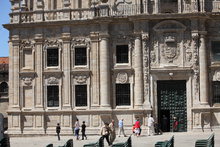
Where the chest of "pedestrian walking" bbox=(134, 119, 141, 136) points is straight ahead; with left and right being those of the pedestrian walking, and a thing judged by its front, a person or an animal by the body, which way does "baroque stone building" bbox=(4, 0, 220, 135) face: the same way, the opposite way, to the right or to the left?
the opposite way

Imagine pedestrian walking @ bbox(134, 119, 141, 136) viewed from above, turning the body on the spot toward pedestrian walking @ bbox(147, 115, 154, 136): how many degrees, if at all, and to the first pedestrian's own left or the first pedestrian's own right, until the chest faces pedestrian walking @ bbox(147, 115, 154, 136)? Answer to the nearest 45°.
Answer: approximately 45° to the first pedestrian's own right

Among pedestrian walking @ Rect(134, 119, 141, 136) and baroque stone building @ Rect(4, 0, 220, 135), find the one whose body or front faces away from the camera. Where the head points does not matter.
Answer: the pedestrian walking

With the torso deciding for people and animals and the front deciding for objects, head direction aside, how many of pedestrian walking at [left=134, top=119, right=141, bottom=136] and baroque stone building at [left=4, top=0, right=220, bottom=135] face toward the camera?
1

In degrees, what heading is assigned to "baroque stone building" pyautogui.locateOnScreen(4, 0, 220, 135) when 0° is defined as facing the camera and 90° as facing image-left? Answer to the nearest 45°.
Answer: approximately 0°

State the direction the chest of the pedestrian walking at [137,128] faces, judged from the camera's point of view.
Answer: away from the camera
